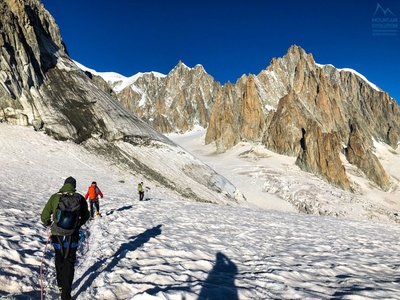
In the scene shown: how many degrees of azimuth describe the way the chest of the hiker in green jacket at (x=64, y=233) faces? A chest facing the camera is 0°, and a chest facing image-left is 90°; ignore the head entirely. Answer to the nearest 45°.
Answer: approximately 180°

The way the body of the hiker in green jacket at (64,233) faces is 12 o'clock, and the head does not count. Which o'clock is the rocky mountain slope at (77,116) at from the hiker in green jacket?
The rocky mountain slope is roughly at 12 o'clock from the hiker in green jacket.
